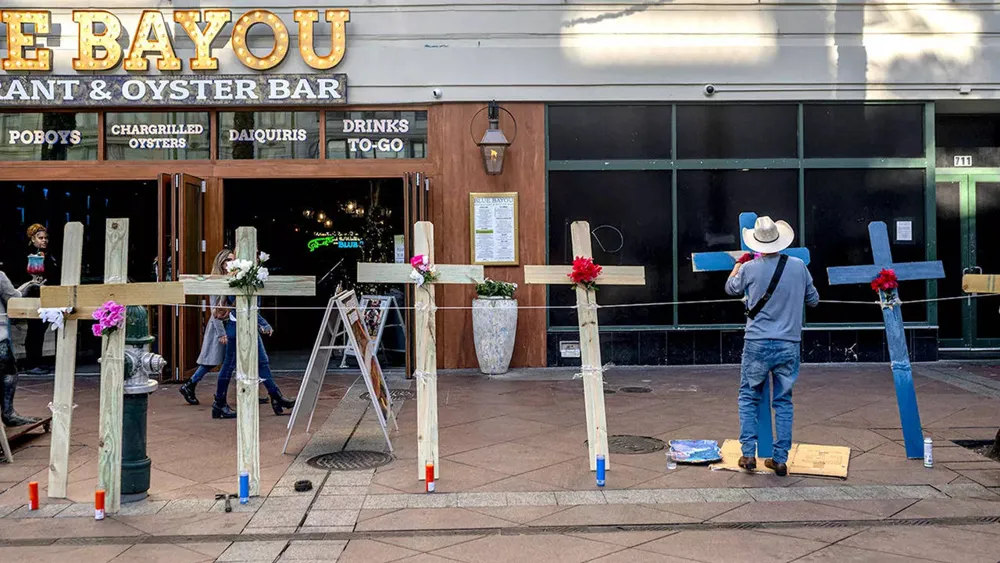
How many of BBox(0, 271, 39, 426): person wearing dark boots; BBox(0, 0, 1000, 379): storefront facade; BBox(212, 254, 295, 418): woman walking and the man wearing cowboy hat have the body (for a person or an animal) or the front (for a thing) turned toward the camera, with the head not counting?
1

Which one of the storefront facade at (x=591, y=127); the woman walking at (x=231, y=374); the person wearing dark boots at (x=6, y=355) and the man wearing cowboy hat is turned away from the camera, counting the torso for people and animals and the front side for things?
the man wearing cowboy hat

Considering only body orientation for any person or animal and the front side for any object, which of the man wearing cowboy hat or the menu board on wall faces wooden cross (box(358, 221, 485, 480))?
the menu board on wall

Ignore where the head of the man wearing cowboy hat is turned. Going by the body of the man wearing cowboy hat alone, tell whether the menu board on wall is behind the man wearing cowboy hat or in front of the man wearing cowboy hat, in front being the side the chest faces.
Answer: in front

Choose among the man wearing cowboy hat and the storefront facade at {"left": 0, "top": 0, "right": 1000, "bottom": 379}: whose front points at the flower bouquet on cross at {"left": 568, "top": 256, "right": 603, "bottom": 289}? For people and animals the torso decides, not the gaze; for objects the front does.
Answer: the storefront facade

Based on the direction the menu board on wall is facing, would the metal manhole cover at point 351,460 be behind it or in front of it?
in front

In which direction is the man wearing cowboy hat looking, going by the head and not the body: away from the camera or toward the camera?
away from the camera

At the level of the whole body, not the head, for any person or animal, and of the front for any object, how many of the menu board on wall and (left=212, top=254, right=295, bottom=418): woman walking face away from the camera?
0

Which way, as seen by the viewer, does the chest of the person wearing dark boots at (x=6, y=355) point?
to the viewer's right

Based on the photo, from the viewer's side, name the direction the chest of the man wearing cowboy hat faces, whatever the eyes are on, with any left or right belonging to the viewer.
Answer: facing away from the viewer

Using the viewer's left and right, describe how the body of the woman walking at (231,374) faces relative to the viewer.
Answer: facing to the right of the viewer

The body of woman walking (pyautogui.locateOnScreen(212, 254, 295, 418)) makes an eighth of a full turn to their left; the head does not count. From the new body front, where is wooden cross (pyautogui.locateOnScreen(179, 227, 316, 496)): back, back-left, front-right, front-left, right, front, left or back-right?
back-right

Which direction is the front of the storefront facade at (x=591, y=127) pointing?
toward the camera

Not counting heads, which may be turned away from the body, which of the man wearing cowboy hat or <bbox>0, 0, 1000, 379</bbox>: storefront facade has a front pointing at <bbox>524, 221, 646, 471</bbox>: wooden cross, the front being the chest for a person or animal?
the storefront facade

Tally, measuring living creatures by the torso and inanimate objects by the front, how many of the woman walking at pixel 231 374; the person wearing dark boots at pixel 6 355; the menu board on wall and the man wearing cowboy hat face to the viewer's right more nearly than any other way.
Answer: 2

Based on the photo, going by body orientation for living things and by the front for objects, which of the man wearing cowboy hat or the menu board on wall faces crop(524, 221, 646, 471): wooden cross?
the menu board on wall
